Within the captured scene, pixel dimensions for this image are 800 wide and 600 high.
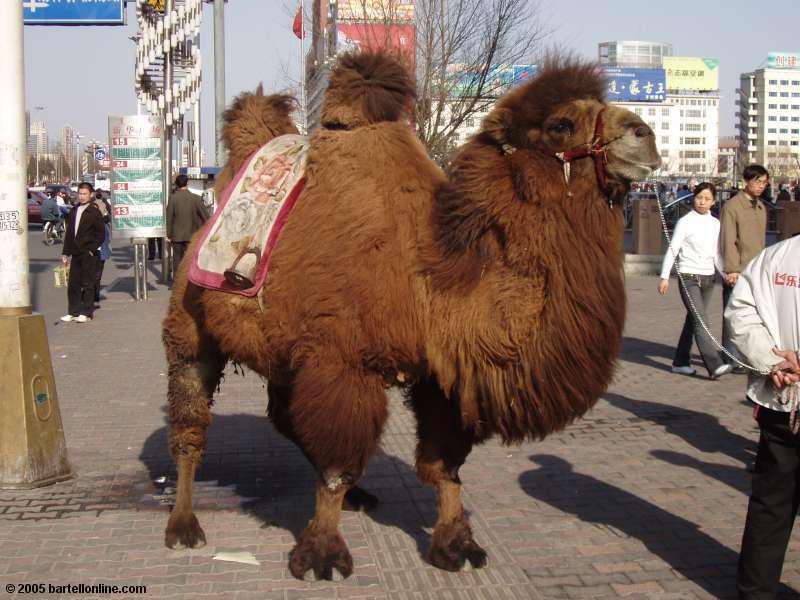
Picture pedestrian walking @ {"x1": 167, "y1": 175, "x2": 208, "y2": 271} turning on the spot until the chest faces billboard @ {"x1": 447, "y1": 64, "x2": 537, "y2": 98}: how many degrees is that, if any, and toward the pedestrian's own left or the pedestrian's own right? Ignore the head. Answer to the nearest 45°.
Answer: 0° — they already face it

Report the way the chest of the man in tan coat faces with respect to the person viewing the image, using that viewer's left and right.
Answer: facing the viewer and to the right of the viewer

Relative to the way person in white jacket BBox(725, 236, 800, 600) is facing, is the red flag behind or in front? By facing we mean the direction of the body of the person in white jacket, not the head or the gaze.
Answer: in front

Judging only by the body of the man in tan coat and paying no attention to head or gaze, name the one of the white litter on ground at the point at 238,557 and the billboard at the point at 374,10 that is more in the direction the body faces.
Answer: the white litter on ground

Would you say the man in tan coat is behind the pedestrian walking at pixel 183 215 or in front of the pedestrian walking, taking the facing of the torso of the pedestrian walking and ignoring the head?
behind

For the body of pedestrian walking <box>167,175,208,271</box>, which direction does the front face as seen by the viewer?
away from the camera

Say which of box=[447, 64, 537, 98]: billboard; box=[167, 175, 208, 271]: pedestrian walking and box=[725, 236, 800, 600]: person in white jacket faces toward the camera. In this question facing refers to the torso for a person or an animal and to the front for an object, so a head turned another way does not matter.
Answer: the billboard

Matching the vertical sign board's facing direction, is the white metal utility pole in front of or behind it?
in front

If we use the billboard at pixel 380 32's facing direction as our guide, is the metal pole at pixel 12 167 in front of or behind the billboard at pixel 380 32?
in front

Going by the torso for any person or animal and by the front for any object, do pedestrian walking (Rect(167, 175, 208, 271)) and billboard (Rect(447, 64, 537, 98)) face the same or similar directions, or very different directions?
very different directions
